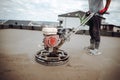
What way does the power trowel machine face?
to the viewer's left
